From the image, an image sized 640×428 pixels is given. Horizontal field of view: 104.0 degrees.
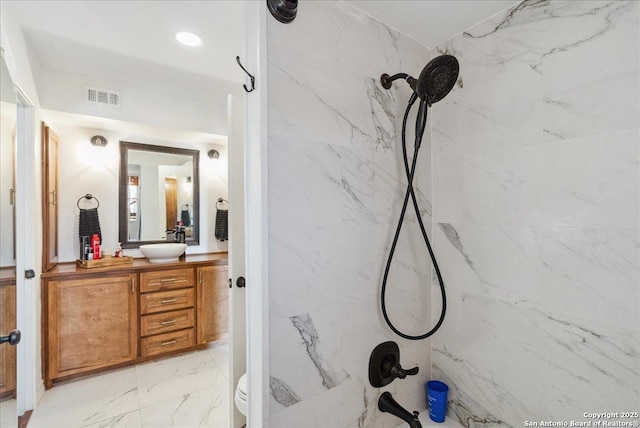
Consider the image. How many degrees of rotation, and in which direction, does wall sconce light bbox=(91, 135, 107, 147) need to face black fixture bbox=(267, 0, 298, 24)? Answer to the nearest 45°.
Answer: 0° — it already faces it

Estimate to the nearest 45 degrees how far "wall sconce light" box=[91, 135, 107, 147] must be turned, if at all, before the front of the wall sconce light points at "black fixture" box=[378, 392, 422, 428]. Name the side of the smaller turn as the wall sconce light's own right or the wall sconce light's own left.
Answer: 0° — it already faces it

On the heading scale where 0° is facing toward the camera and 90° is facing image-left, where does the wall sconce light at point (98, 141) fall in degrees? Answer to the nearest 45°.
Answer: approximately 0°
